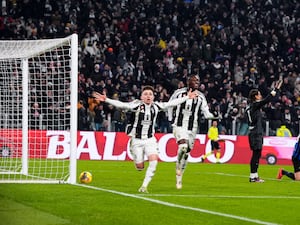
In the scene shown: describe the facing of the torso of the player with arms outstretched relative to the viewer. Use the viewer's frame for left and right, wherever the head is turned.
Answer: facing the viewer

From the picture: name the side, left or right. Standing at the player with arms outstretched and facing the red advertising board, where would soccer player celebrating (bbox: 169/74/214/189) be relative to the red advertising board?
right

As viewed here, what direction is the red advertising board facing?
toward the camera

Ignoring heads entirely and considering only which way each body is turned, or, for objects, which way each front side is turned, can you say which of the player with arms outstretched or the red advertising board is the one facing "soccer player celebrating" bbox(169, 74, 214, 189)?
the red advertising board

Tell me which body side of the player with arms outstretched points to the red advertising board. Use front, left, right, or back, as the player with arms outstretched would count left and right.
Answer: back

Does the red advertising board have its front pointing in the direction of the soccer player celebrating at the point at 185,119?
yes

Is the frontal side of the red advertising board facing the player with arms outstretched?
yes

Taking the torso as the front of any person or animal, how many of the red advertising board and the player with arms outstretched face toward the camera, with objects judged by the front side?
2
